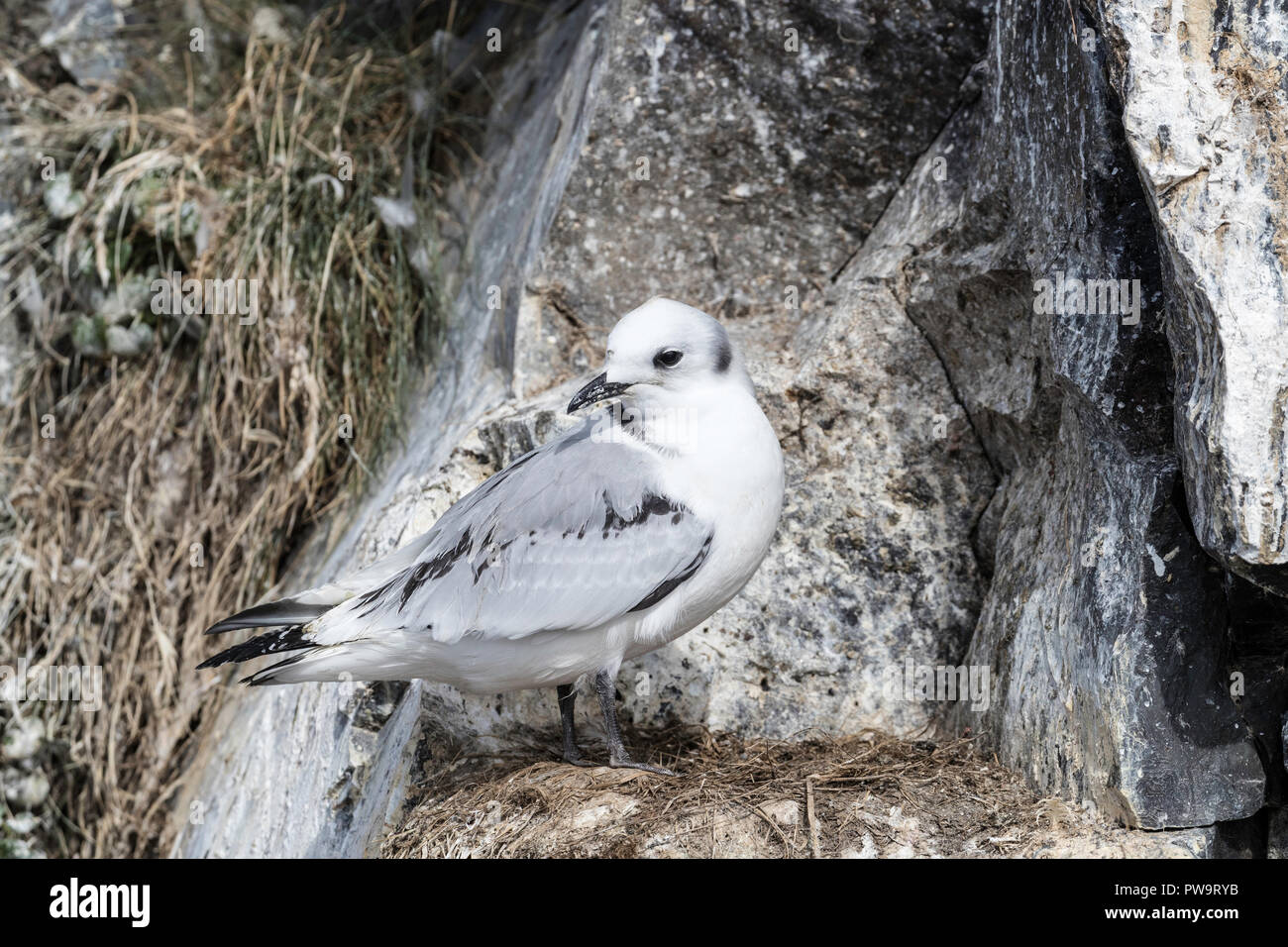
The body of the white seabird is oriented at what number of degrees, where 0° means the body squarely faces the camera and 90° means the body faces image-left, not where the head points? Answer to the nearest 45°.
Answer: approximately 270°
